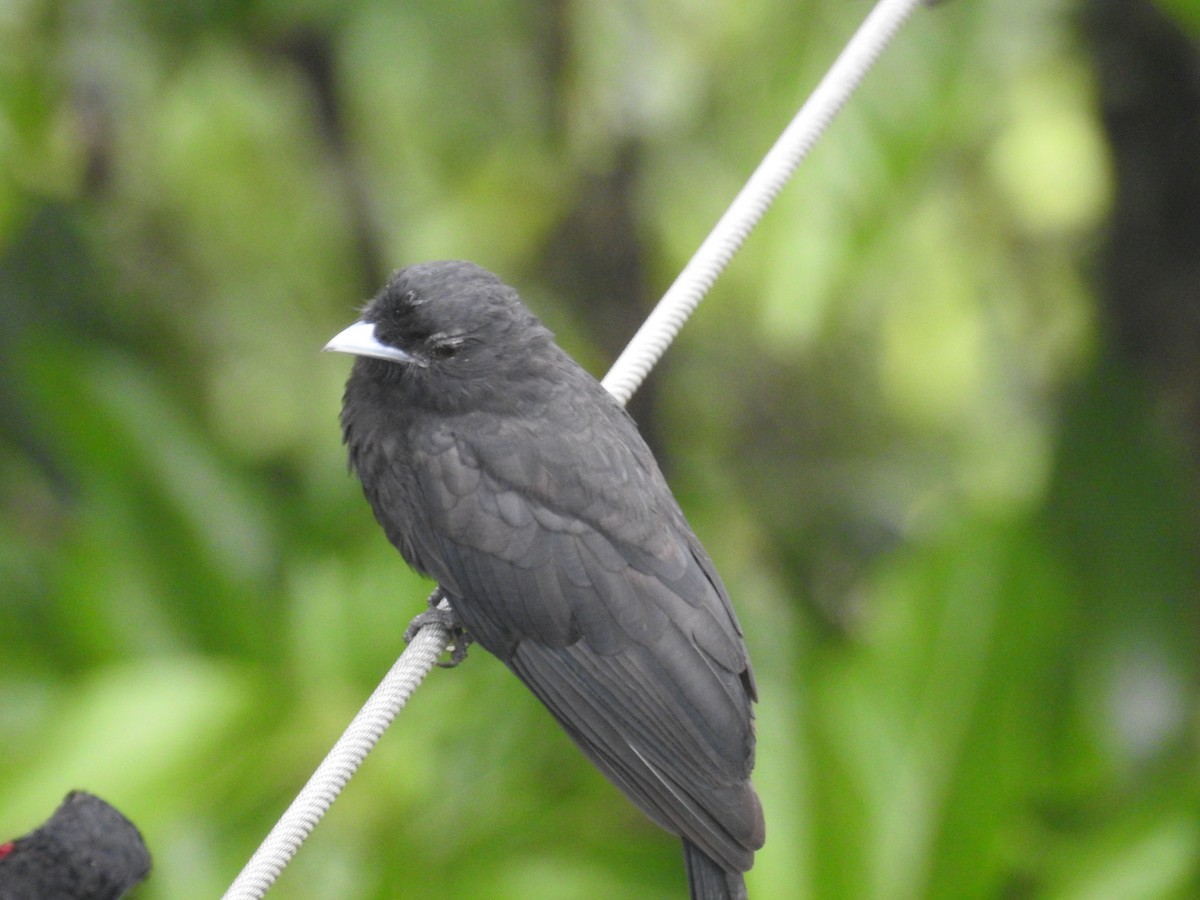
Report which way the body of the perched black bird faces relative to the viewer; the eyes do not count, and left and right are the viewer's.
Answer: facing to the left of the viewer

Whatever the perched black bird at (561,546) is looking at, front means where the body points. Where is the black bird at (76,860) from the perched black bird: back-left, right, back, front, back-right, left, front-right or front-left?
front-left
